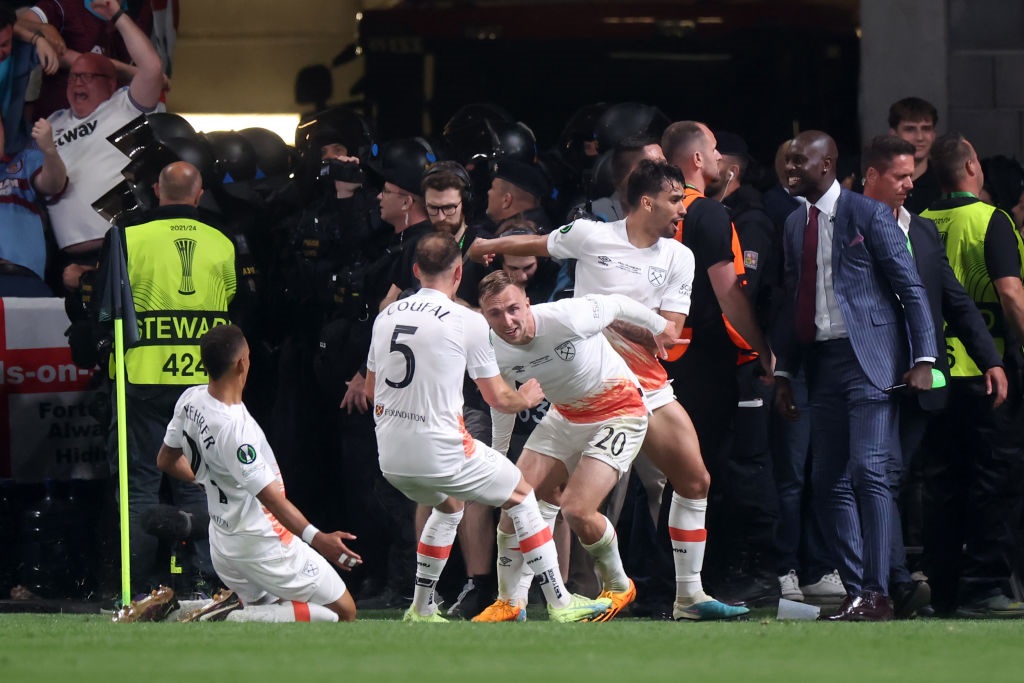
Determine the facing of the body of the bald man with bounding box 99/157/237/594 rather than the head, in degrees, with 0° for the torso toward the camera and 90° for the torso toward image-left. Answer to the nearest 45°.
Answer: approximately 180°

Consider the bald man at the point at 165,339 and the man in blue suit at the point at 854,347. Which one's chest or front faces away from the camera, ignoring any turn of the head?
the bald man

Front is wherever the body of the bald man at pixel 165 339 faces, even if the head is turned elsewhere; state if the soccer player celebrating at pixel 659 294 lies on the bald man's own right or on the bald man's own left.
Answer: on the bald man's own right

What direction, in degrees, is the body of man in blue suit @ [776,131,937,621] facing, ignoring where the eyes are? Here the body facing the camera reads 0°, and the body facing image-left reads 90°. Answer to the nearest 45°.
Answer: approximately 45°

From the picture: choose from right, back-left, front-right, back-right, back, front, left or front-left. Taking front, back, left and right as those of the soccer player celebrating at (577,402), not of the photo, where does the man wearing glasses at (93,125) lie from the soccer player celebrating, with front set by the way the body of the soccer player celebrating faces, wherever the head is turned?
right

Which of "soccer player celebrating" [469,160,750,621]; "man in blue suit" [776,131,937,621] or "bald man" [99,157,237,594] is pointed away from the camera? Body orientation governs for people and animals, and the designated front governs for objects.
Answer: the bald man

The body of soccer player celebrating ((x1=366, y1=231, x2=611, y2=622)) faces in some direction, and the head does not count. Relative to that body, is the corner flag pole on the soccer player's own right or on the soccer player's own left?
on the soccer player's own left

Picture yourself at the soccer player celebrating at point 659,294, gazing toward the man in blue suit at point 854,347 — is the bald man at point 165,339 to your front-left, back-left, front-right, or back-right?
back-left

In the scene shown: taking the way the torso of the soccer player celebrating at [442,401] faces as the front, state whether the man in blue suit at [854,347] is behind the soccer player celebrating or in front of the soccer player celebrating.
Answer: in front

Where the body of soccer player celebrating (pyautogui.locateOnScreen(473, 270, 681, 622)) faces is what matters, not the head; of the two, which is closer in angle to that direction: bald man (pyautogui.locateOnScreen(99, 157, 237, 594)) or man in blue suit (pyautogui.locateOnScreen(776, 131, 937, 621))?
the bald man

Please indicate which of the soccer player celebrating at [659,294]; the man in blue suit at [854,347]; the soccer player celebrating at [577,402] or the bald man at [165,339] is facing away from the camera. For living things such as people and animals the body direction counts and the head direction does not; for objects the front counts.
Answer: the bald man

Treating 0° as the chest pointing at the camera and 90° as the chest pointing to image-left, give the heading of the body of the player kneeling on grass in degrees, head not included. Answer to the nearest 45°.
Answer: approximately 225°
